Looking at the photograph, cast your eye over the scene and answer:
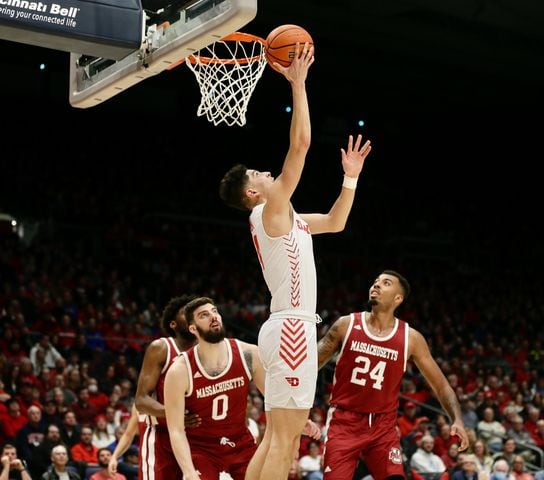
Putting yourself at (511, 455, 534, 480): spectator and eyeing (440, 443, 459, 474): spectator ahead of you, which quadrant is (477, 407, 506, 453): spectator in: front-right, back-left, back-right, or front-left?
front-right

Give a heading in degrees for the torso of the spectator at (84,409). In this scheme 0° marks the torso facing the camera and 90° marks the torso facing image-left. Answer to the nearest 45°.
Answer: approximately 0°

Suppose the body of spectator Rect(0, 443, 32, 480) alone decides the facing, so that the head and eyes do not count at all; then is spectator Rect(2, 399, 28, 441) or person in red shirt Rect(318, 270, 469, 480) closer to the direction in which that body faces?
the person in red shirt

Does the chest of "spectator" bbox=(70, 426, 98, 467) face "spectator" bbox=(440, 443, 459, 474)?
no

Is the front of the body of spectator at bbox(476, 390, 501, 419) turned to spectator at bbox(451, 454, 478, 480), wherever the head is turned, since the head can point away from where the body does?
yes

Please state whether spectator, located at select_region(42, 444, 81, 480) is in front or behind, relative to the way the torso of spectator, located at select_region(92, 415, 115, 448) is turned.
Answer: in front

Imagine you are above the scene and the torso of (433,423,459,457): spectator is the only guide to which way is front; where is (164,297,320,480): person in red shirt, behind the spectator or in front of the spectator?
in front

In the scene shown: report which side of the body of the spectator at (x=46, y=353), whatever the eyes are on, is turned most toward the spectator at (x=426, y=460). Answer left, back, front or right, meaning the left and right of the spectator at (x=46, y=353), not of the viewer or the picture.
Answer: left

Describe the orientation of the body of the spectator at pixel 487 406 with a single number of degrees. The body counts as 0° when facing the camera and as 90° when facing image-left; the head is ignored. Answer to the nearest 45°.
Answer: approximately 0°

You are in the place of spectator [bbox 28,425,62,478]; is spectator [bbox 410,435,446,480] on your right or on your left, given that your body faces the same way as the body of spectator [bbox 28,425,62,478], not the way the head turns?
on your left

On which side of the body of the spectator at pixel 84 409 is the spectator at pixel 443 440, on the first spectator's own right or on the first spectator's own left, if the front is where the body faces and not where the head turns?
on the first spectator's own left

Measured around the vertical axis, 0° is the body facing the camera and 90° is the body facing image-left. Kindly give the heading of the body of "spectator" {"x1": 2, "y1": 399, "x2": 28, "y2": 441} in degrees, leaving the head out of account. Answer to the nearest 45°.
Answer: approximately 315°

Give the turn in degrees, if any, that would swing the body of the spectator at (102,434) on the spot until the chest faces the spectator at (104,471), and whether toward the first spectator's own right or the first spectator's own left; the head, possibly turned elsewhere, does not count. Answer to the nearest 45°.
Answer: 0° — they already face them

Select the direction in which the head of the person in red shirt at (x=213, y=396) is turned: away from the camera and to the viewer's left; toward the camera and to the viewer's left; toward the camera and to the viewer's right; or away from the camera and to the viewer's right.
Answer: toward the camera and to the viewer's right

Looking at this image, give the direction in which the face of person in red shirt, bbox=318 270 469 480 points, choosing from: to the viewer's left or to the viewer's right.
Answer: to the viewer's left

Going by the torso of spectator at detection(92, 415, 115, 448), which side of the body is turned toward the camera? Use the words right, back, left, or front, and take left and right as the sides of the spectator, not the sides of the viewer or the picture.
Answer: front

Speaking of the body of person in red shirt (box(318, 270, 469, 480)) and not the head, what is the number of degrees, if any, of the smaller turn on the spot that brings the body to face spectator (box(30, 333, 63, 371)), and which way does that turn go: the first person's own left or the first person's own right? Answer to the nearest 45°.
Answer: approximately 135° to the first person's own right

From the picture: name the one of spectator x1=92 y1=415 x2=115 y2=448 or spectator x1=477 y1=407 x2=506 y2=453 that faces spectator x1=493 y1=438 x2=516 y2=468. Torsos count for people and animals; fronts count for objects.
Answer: spectator x1=477 y1=407 x2=506 y2=453

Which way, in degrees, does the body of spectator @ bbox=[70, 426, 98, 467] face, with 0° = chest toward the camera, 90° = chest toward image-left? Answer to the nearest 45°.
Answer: approximately 315°

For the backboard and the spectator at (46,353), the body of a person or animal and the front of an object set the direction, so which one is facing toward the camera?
the spectator

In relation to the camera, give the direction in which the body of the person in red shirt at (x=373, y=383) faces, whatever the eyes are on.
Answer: toward the camera

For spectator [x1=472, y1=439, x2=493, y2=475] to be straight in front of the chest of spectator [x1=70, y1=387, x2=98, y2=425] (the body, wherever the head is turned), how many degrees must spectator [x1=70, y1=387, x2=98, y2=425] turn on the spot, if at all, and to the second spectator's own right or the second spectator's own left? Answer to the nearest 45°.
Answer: approximately 90° to the second spectator's own left

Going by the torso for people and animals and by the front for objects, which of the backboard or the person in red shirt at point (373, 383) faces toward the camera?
the person in red shirt
